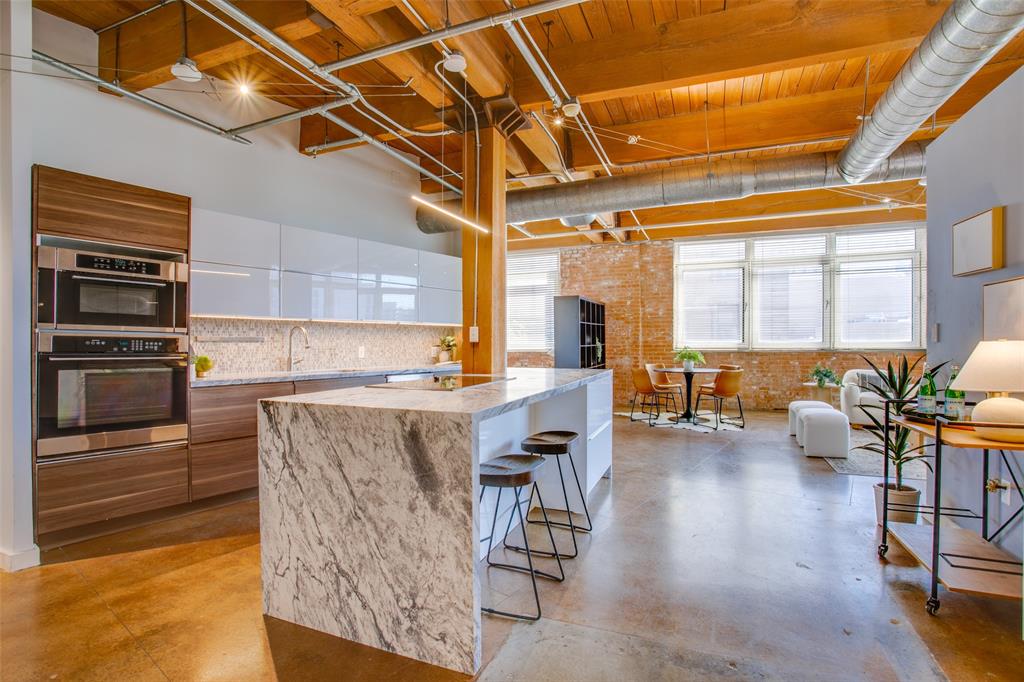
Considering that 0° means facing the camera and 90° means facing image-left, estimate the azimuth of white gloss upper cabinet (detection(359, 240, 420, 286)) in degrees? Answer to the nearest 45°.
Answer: approximately 315°

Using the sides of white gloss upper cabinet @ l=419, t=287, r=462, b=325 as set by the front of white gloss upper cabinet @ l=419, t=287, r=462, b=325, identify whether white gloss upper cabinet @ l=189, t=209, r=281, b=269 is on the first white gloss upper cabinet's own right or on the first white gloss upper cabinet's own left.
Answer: on the first white gloss upper cabinet's own right

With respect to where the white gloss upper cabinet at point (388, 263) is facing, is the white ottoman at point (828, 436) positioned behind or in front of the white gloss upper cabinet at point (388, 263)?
in front

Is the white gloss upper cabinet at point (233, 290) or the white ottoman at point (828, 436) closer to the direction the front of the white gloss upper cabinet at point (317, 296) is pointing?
the white ottoman

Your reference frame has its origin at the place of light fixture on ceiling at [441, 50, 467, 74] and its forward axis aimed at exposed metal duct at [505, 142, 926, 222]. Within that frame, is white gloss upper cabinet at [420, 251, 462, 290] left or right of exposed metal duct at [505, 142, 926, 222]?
left

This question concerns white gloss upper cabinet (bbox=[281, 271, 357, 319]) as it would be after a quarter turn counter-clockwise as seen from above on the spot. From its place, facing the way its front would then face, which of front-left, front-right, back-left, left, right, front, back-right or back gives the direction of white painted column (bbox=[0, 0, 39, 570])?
back

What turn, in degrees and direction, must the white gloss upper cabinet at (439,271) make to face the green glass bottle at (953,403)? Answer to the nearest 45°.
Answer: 0° — it already faces it

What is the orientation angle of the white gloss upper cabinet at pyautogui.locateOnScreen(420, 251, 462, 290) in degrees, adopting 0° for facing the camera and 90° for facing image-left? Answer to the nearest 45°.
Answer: approximately 315°

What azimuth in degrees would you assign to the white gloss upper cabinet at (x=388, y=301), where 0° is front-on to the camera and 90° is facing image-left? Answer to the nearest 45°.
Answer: approximately 315°

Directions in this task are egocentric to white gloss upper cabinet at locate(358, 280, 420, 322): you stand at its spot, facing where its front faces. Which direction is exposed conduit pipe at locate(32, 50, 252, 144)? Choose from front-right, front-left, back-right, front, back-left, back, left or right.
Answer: right

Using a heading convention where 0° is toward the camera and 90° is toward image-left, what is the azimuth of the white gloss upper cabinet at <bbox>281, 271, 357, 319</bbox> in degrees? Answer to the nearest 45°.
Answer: approximately 315°

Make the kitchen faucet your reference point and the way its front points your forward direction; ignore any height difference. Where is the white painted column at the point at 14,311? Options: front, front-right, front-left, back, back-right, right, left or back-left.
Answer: right
